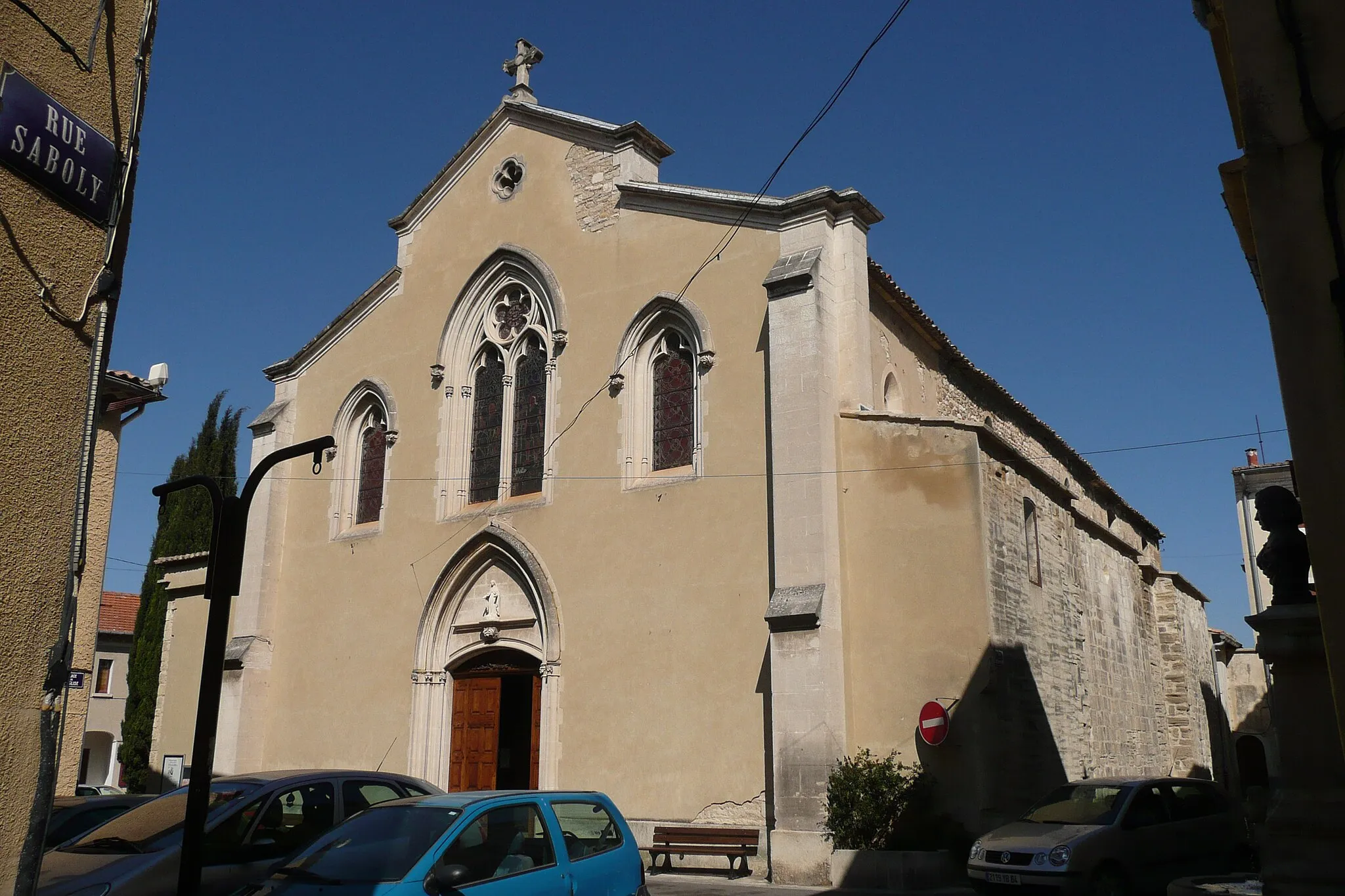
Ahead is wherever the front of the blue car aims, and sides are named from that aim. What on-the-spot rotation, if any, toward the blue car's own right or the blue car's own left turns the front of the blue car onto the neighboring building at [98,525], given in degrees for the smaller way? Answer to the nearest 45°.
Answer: approximately 90° to the blue car's own right

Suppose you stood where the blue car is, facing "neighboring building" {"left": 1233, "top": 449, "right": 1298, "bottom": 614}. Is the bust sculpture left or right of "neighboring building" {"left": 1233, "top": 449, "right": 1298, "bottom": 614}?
right

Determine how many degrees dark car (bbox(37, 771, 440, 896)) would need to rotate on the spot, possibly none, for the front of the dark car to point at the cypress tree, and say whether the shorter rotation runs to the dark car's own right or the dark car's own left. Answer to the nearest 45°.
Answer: approximately 135° to the dark car's own right

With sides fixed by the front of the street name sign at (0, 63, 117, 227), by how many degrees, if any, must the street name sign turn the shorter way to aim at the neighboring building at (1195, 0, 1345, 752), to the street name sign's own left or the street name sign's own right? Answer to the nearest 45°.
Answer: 0° — it already faces it

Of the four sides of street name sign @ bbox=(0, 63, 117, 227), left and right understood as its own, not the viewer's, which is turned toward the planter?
left

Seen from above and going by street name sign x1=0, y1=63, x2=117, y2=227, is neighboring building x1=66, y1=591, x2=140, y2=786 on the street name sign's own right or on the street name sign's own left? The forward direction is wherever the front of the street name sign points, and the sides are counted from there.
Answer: on the street name sign's own left

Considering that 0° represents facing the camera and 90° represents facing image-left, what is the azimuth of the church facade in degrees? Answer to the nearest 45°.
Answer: approximately 45°

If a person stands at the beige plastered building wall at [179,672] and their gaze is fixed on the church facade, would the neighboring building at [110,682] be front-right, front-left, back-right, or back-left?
back-left

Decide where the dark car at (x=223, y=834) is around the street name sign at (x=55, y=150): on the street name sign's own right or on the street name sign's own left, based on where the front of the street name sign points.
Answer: on the street name sign's own left

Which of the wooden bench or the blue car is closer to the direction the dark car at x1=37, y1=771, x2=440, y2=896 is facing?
the blue car

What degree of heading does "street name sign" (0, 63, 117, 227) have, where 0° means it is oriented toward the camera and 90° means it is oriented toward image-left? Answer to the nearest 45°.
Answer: approximately 315°

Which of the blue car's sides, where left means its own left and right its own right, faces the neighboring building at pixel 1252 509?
back

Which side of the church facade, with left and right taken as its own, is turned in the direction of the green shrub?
left
